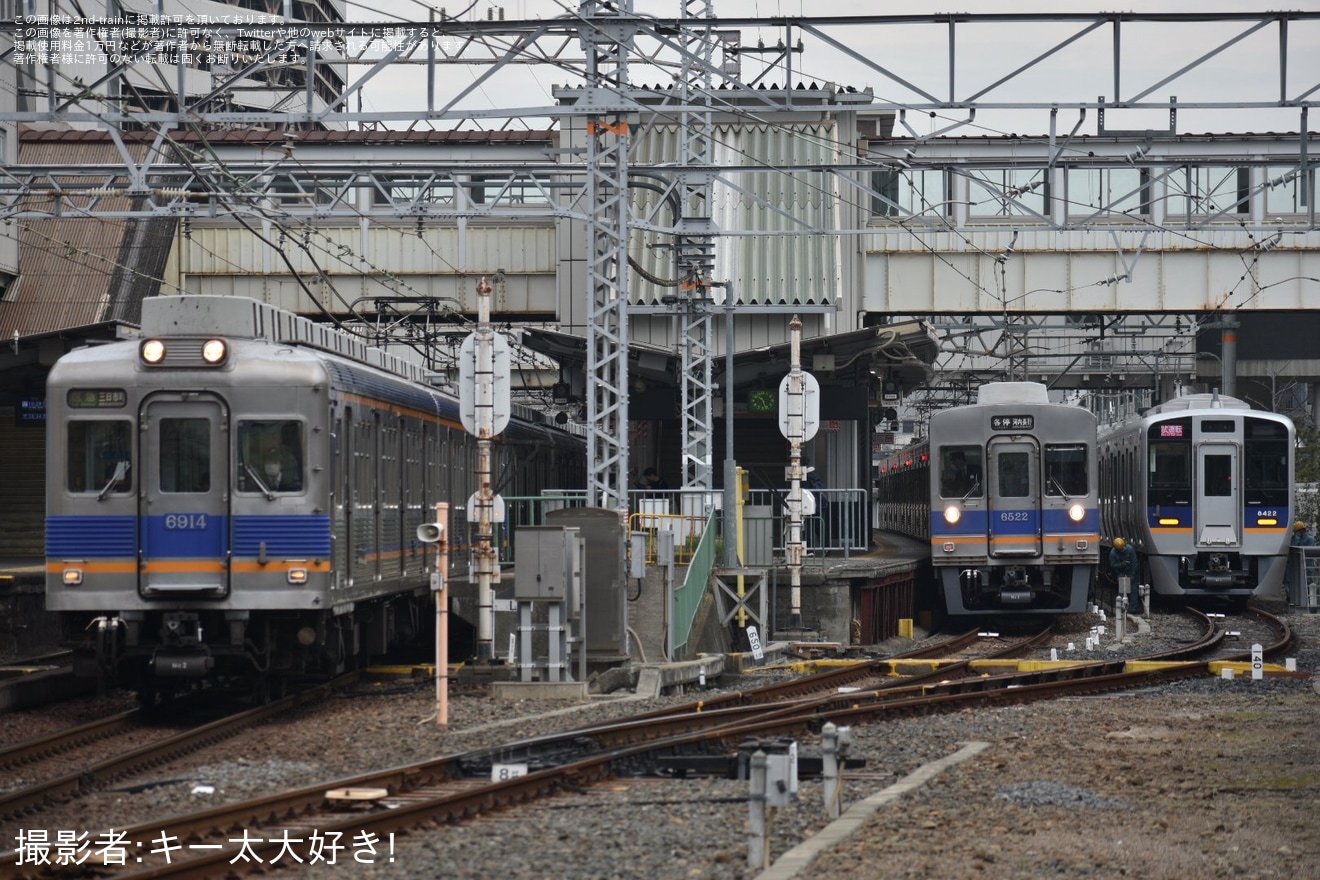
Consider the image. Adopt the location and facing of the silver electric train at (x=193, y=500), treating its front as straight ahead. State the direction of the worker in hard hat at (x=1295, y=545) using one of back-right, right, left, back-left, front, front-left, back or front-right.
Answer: back-left

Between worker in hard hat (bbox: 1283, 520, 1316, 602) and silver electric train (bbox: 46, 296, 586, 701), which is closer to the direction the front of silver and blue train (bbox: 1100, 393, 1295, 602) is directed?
the silver electric train

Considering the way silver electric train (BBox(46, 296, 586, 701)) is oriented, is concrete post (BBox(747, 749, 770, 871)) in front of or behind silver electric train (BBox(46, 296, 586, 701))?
in front

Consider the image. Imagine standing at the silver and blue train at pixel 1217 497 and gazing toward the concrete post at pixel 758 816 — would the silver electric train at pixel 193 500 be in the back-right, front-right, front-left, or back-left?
front-right

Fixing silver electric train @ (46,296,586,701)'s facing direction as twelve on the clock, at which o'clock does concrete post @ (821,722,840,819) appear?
The concrete post is roughly at 11 o'clock from the silver electric train.

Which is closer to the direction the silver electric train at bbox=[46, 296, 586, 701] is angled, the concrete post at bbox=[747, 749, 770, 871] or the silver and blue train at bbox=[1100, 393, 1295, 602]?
the concrete post

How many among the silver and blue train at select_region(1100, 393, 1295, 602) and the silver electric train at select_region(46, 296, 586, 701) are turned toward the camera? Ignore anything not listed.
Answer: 2

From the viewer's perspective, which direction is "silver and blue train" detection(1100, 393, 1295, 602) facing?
toward the camera

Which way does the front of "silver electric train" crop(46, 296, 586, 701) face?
toward the camera

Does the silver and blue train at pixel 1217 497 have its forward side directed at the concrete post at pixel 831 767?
yes

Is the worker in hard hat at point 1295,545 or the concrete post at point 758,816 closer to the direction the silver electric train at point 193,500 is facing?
the concrete post

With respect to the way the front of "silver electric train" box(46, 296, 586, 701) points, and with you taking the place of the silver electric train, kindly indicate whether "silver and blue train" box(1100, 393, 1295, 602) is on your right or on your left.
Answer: on your left

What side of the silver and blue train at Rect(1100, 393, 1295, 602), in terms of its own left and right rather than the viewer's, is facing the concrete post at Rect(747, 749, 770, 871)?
front

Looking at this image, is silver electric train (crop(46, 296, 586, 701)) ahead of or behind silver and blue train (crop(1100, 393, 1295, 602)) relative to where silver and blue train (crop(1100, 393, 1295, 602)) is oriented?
ahead

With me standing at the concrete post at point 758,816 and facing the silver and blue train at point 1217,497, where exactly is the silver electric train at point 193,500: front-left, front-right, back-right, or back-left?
front-left

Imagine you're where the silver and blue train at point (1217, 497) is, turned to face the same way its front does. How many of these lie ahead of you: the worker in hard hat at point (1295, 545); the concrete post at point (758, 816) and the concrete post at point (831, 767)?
2
